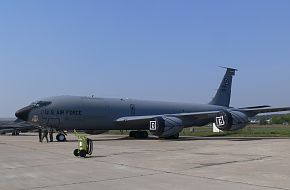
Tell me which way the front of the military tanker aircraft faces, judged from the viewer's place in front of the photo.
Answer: facing the viewer and to the left of the viewer
